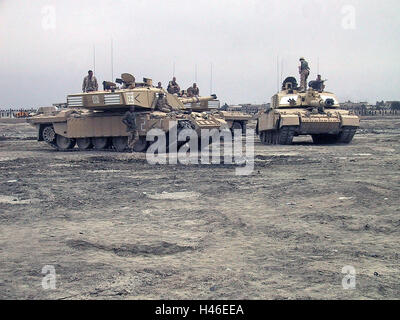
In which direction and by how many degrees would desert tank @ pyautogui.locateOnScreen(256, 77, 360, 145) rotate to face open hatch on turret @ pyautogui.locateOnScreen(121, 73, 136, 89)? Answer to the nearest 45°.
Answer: approximately 90° to its right

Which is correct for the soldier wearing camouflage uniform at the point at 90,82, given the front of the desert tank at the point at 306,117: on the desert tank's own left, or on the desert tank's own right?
on the desert tank's own right

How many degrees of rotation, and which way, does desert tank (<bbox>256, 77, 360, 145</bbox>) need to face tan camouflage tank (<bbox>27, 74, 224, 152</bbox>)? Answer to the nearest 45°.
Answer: approximately 90° to its right

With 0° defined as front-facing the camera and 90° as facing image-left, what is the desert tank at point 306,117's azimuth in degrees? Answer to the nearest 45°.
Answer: approximately 0°
